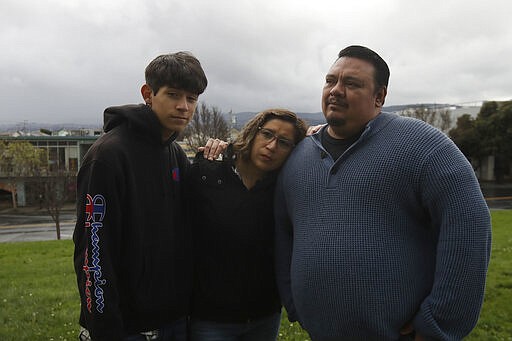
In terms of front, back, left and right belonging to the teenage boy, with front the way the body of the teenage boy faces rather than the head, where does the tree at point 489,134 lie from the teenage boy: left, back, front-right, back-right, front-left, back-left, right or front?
left

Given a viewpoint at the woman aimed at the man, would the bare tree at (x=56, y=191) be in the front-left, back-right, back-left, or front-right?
back-left

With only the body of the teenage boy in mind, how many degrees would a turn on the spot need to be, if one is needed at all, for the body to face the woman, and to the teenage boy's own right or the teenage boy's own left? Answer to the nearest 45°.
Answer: approximately 45° to the teenage boy's own left

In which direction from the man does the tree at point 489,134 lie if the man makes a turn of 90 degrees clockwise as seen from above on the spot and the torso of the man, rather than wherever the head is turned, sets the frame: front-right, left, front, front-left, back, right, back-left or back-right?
front-right

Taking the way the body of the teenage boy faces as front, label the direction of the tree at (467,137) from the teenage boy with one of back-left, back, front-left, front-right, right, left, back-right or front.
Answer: left

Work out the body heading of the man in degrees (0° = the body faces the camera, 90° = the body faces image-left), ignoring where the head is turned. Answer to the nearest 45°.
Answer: approximately 45°

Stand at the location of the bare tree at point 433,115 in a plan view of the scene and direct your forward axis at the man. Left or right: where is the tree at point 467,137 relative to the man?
left

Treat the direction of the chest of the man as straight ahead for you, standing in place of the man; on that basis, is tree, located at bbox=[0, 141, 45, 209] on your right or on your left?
on your right

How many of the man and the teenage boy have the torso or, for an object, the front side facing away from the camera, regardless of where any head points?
0

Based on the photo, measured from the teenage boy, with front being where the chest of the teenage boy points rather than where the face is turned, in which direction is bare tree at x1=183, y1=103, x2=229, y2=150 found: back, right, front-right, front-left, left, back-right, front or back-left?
back-left

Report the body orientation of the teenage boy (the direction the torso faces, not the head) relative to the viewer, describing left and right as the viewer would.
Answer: facing the viewer and to the right of the viewer
